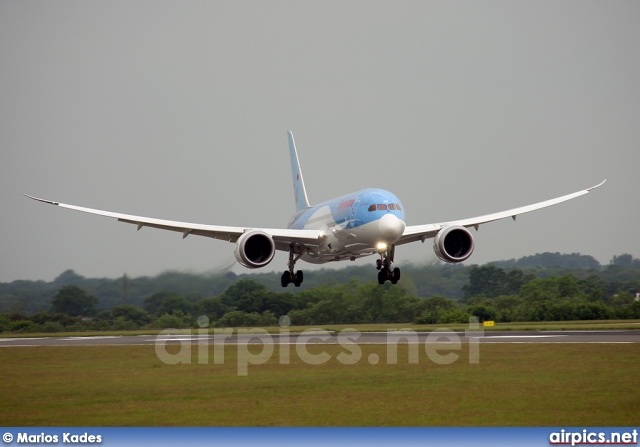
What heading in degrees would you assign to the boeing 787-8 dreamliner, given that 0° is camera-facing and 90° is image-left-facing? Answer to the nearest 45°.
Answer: approximately 0°
